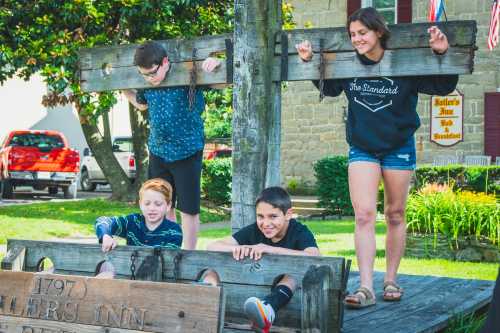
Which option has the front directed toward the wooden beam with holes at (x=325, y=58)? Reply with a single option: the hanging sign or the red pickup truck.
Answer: the hanging sign

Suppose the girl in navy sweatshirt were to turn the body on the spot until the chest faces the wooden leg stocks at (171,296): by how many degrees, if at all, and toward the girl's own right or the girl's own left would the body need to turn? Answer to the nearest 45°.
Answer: approximately 45° to the girl's own right

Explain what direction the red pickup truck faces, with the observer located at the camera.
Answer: facing away from the viewer

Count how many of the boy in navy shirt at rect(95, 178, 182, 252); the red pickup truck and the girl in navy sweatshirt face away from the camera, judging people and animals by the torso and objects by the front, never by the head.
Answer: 1

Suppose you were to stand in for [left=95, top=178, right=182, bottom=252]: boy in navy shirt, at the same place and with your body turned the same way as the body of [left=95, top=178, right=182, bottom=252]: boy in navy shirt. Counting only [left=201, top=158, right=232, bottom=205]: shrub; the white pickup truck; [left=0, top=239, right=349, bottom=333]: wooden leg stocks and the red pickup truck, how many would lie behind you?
3

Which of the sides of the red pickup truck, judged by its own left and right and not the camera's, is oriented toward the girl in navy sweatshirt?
back

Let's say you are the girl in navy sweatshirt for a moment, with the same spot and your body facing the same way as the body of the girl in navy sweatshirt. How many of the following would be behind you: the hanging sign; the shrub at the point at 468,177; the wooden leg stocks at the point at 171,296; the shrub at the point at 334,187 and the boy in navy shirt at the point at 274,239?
3

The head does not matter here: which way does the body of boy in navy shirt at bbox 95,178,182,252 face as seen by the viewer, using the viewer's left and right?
facing the viewer

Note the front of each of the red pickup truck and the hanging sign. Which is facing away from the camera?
the red pickup truck

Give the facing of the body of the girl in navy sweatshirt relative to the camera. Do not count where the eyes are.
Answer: toward the camera
